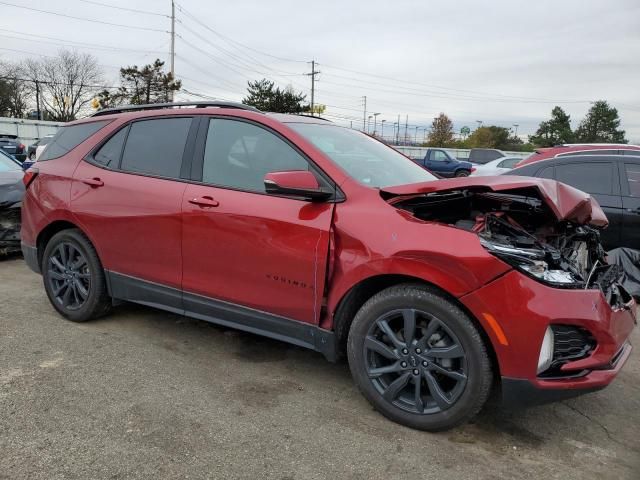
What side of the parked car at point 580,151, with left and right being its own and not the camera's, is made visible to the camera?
left

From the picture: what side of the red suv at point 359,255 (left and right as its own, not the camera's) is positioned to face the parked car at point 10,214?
back

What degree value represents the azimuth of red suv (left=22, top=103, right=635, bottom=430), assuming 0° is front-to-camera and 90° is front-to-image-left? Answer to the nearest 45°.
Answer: approximately 315°

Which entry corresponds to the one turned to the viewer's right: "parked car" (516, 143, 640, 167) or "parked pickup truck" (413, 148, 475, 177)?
"parked pickup truck" (413, 148, 475, 177)

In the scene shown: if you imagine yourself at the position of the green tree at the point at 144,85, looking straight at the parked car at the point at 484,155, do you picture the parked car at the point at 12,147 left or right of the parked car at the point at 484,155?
right

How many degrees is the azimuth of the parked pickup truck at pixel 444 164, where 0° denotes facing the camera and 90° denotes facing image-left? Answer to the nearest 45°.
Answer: approximately 270°

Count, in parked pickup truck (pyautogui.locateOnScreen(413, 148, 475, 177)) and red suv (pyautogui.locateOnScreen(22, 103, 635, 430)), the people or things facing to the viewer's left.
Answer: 0
